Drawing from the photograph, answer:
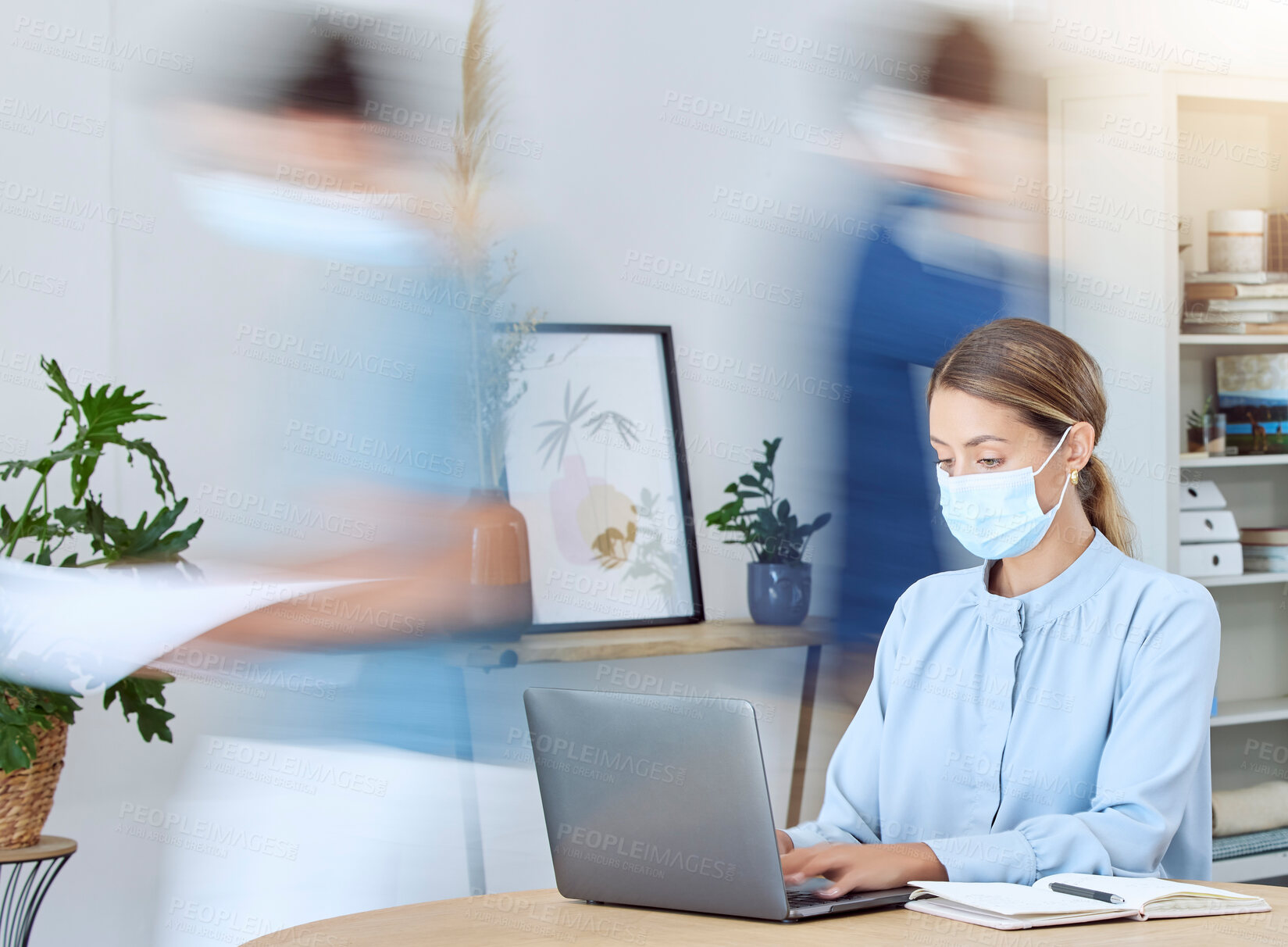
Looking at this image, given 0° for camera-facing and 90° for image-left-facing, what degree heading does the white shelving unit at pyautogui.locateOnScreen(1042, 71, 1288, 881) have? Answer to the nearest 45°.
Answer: approximately 315°

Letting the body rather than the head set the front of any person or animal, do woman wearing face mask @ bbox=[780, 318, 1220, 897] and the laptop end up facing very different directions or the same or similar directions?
very different directions

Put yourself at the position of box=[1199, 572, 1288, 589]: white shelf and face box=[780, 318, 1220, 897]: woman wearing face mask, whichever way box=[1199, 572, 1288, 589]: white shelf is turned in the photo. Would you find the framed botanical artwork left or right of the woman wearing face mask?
right

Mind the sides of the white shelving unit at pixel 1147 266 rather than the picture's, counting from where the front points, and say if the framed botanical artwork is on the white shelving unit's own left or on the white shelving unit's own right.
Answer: on the white shelving unit's own right

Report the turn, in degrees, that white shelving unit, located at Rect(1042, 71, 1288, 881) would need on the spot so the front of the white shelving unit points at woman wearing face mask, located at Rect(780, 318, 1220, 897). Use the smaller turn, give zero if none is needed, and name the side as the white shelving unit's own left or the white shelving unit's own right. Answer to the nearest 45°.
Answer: approximately 45° to the white shelving unit's own right

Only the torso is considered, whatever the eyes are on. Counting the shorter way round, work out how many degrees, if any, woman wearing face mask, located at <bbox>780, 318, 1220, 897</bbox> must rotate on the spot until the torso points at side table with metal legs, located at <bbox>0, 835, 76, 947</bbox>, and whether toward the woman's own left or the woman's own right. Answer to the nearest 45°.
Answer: approximately 45° to the woman's own right

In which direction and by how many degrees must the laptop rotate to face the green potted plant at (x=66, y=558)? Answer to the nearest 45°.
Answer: approximately 90° to its left

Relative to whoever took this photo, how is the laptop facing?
facing away from the viewer and to the right of the viewer

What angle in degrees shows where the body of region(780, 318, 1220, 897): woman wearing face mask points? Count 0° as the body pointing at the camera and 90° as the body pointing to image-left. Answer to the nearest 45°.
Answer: approximately 45°
